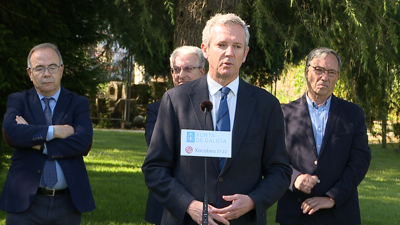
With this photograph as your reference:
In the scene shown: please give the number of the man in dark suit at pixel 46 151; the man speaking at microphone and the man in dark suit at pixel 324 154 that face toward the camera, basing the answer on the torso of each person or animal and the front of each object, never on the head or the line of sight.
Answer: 3

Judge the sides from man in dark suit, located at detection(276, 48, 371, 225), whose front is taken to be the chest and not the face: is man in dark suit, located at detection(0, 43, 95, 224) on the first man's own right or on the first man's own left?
on the first man's own right

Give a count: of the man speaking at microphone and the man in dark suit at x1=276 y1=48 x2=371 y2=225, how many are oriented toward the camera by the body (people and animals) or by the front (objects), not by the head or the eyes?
2

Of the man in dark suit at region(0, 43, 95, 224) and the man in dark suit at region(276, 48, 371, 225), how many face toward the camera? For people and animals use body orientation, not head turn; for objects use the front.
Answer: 2

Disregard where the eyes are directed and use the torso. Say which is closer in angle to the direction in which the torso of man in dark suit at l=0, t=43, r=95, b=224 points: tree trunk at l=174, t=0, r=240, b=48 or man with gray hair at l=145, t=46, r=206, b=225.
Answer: the man with gray hair

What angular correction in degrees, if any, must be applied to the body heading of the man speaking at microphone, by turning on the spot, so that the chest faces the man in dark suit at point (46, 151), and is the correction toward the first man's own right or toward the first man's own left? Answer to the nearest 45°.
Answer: approximately 135° to the first man's own right

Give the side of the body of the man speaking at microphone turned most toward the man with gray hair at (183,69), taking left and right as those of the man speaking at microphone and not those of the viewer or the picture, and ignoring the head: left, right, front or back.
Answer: back

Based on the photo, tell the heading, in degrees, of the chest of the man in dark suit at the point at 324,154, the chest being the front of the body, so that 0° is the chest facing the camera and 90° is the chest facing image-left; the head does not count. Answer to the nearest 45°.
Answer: approximately 0°

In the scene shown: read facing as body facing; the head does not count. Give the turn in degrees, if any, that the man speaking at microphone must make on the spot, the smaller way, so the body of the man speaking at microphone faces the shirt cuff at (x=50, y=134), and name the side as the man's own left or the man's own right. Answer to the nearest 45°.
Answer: approximately 135° to the man's own right

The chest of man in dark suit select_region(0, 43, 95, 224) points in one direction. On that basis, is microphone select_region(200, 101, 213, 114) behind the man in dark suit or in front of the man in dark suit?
in front
